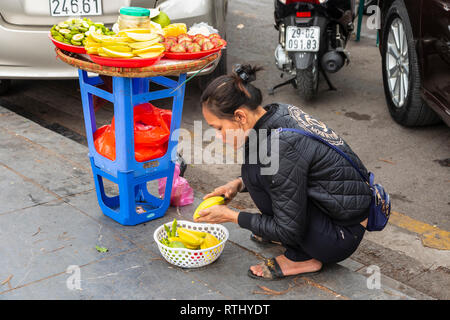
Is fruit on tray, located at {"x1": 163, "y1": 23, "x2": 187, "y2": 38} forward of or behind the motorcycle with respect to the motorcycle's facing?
behind

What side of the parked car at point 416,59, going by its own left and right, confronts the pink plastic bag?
left

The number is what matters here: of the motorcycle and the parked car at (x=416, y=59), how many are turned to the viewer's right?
0

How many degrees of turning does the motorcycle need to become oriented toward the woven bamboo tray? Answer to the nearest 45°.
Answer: approximately 180°

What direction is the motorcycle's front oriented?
away from the camera

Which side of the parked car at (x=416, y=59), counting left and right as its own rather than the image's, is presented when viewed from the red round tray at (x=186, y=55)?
left

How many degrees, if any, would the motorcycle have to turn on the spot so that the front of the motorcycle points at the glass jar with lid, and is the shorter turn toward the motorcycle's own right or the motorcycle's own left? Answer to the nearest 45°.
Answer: approximately 180°

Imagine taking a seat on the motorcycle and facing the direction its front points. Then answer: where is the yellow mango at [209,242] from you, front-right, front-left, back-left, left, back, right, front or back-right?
back

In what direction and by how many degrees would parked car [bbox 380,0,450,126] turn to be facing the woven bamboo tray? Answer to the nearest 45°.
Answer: approximately 90° to its left
